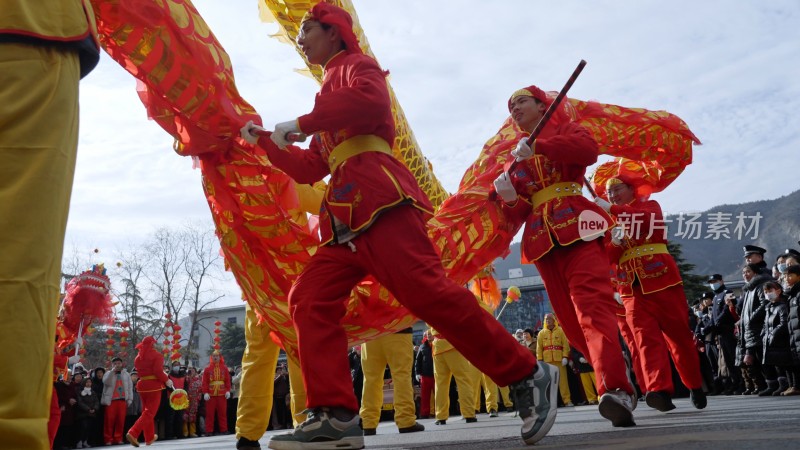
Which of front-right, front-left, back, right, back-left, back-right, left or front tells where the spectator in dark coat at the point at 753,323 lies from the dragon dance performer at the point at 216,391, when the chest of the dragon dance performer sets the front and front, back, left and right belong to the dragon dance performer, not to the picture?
front-left

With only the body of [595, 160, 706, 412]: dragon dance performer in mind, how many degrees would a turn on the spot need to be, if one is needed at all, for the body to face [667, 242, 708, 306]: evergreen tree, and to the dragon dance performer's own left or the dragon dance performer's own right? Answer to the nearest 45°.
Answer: approximately 135° to the dragon dance performer's own right

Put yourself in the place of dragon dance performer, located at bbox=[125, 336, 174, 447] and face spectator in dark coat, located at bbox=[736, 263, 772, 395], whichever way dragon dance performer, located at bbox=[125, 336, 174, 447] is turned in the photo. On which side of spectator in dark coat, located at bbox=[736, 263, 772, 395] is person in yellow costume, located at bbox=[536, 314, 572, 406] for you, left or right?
left

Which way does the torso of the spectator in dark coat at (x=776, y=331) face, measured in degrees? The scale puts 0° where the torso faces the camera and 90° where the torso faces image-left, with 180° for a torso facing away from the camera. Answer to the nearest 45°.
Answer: approximately 45°

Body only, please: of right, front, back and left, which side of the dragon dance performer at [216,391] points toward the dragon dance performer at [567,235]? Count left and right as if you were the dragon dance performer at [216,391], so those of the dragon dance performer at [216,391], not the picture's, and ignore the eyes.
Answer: front
